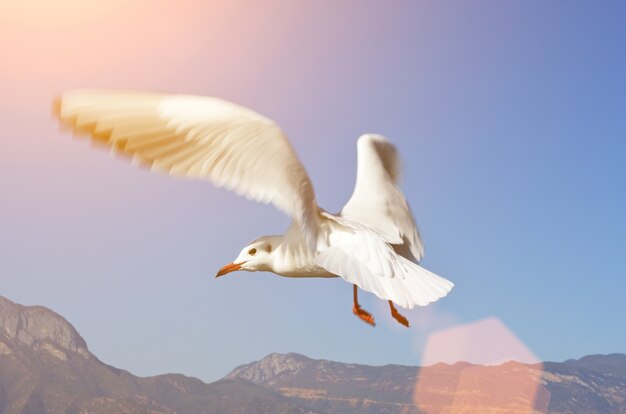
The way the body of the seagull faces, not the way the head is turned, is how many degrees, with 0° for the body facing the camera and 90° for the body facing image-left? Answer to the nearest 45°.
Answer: approximately 135°
